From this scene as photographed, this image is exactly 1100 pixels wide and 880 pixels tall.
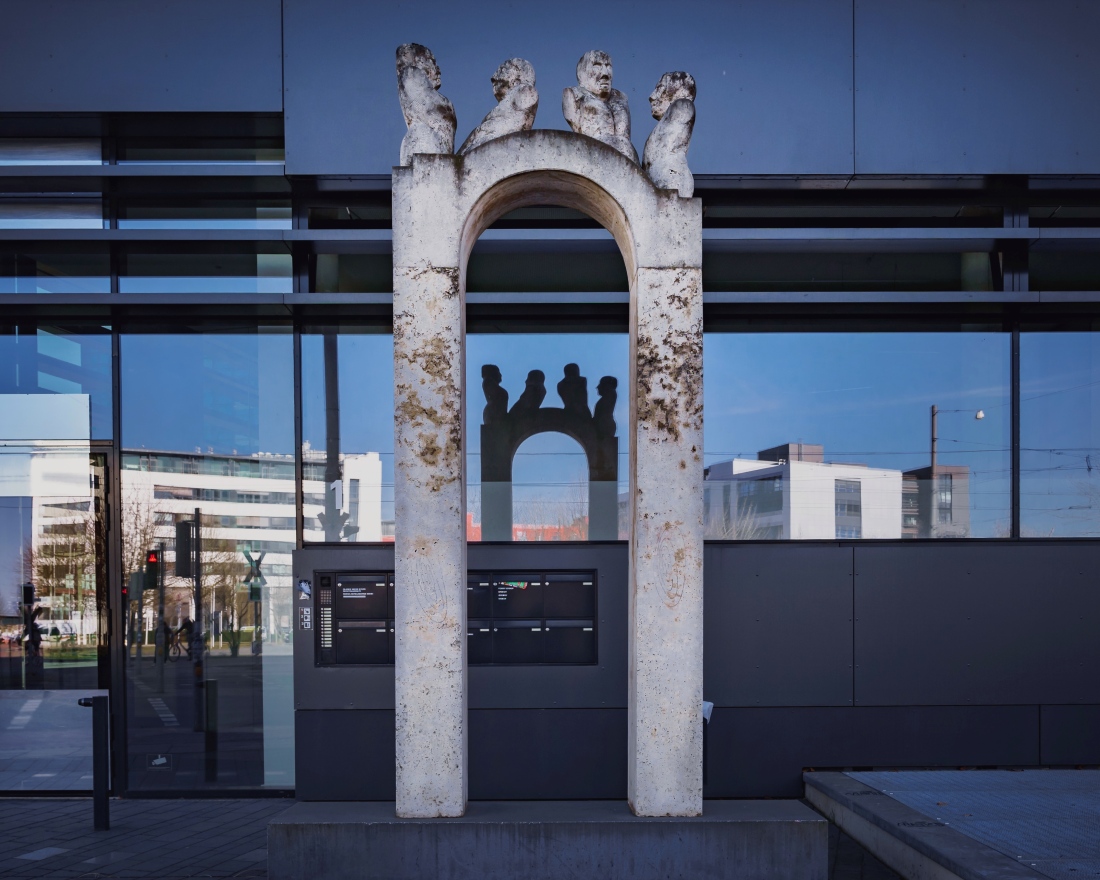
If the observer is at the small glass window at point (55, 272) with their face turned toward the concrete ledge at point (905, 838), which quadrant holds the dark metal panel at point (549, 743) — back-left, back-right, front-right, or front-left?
front-left

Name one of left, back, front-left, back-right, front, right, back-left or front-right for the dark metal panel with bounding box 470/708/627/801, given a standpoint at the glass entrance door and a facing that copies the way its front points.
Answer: front-left

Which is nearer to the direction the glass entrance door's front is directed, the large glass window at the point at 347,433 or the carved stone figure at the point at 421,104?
the carved stone figure

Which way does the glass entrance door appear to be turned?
toward the camera

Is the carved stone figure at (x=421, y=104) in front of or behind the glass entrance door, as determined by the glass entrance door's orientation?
in front

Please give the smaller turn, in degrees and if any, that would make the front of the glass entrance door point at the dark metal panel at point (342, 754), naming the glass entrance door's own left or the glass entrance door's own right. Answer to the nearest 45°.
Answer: approximately 45° to the glass entrance door's own left

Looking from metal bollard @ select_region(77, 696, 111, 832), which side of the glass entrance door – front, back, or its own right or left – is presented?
front

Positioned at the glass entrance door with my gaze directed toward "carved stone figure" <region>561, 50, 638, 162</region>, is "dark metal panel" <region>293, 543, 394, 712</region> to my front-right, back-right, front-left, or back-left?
front-left

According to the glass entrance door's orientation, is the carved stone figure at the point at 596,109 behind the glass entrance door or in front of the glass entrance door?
in front

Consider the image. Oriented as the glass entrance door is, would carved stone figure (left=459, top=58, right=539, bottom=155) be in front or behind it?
in front
